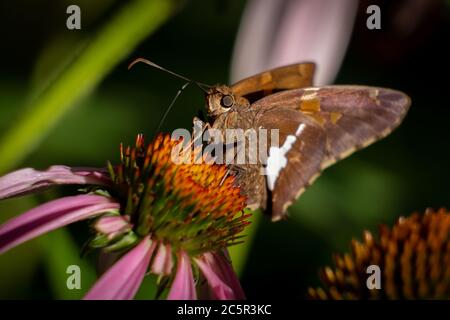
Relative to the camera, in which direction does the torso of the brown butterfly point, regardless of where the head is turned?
to the viewer's left
